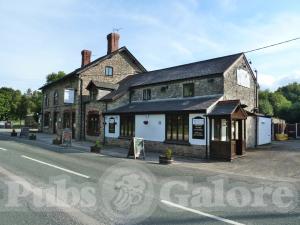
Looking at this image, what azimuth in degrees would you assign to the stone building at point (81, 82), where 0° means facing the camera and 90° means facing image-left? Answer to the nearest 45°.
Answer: approximately 45°

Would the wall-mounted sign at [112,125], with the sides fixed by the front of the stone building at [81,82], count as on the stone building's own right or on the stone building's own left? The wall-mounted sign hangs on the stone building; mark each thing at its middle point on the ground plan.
on the stone building's own left

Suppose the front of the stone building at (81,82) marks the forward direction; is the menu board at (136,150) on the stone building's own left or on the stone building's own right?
on the stone building's own left

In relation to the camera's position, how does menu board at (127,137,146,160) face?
facing the viewer and to the right of the viewer

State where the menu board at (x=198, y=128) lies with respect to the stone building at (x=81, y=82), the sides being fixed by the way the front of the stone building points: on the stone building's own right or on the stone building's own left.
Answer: on the stone building's own left
